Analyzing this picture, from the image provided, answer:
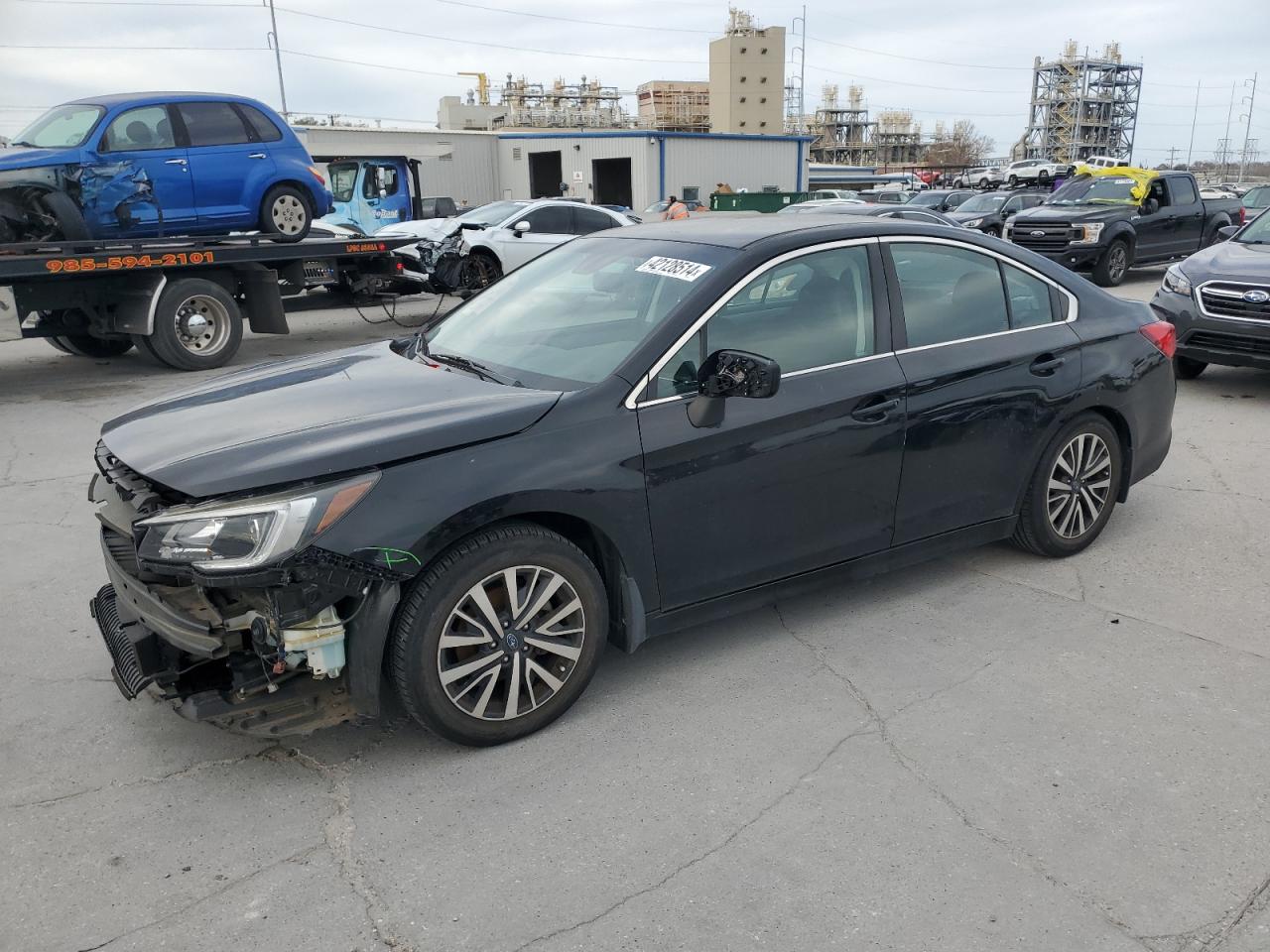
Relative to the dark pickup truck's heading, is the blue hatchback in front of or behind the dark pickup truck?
in front

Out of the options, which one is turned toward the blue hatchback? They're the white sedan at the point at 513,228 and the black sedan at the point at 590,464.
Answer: the white sedan

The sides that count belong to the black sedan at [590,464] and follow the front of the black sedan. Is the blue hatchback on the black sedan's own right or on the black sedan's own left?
on the black sedan's own right

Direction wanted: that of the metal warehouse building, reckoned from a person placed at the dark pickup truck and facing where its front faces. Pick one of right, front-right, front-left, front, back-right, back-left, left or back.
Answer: right

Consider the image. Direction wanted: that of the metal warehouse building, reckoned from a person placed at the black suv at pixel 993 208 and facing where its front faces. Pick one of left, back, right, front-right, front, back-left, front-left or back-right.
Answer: right

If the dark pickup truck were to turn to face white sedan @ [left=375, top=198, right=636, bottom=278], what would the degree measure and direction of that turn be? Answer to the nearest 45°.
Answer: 0° — it already faces it

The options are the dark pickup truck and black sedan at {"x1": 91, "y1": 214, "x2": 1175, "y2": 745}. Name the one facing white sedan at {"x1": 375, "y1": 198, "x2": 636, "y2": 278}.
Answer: the dark pickup truck

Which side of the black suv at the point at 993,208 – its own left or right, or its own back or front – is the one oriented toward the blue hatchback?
front

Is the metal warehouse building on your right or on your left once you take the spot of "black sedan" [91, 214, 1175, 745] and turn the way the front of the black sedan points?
on your right

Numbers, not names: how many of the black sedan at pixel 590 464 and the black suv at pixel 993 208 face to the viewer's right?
0
